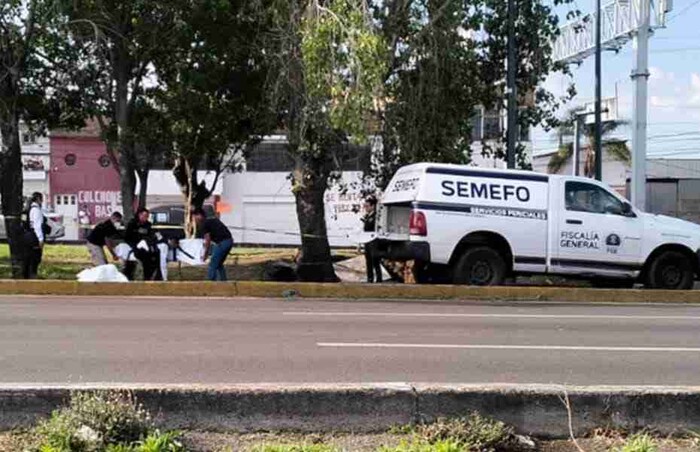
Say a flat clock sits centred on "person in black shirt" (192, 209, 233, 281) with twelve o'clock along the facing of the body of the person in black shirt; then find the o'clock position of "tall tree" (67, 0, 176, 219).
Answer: The tall tree is roughly at 2 o'clock from the person in black shirt.

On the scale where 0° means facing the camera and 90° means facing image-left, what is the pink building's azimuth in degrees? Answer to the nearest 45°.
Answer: approximately 0°

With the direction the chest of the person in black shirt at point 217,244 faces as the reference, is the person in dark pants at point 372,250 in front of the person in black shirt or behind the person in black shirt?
behind

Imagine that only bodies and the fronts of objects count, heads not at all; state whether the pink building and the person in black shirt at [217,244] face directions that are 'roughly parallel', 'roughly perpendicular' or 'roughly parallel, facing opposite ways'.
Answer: roughly perpendicular

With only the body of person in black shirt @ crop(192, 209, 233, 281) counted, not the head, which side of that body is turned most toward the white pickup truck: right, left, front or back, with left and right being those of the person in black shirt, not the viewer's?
back

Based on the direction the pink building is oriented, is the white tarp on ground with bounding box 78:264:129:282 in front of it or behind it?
in front

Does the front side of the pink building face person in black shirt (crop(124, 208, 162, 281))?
yes

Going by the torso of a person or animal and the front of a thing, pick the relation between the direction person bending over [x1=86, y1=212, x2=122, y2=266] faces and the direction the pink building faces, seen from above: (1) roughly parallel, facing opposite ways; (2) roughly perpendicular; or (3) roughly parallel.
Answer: roughly perpendicular

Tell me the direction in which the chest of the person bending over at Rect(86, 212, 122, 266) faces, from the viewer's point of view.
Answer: to the viewer's right

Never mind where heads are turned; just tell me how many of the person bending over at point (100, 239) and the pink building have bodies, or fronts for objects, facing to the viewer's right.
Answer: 1

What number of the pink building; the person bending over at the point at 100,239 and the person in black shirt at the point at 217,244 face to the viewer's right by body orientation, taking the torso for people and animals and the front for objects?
1

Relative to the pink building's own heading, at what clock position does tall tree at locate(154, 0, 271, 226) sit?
The tall tree is roughly at 12 o'clock from the pink building.

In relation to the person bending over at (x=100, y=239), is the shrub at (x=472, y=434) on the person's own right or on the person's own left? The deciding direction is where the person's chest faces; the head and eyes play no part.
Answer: on the person's own right

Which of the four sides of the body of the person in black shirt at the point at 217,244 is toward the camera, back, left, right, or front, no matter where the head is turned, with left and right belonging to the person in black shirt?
left
